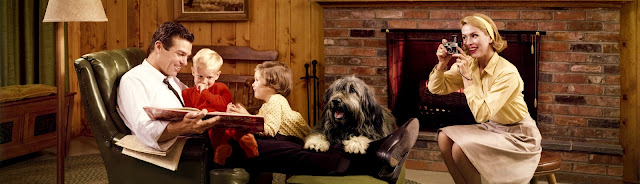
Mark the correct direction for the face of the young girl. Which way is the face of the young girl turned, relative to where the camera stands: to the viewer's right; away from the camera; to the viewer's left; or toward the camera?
to the viewer's left

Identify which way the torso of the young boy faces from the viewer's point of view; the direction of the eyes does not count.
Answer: toward the camera

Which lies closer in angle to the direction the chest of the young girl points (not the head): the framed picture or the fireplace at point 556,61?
the framed picture

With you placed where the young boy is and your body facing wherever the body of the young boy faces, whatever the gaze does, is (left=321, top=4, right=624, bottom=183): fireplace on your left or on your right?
on your left

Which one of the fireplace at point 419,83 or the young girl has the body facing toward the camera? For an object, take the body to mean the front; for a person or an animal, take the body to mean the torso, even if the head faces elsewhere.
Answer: the fireplace

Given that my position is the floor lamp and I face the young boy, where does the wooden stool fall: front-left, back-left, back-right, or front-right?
front-left

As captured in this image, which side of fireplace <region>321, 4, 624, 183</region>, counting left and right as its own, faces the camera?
front

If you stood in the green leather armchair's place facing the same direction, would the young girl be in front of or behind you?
in front

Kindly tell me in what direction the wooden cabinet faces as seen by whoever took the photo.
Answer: facing the viewer and to the right of the viewer

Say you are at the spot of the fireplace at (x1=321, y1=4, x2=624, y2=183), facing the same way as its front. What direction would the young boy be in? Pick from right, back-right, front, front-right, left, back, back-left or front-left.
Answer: front-right

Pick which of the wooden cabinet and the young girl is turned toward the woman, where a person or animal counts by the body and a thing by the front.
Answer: the wooden cabinet

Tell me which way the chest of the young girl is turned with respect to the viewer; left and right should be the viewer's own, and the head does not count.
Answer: facing to the left of the viewer

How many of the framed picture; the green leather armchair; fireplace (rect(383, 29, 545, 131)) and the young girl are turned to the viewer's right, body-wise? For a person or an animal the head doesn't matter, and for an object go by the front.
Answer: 1

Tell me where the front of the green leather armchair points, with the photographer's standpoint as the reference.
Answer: facing to the right of the viewer

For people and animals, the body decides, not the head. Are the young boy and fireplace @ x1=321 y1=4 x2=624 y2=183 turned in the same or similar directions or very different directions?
same or similar directions

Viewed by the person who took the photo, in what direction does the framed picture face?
facing the viewer
